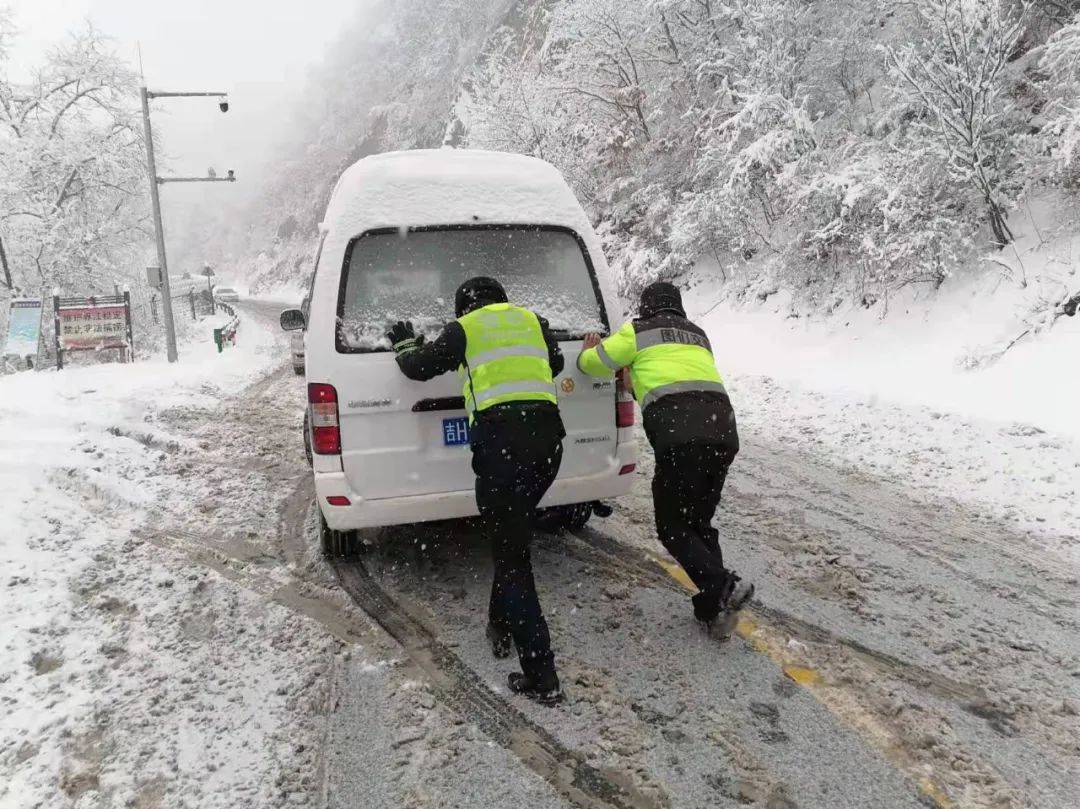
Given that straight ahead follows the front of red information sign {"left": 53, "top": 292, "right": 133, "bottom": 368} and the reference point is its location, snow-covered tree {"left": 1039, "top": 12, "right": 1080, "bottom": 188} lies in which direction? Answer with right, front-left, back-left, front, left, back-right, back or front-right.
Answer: front-left

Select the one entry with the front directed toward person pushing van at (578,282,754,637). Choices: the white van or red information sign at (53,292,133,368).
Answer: the red information sign

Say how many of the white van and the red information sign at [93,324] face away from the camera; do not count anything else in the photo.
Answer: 1

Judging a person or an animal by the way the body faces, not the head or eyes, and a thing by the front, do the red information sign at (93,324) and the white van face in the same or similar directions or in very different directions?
very different directions

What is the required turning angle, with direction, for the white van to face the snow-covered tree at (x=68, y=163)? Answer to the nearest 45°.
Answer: approximately 45° to its left

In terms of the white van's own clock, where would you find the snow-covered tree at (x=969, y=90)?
The snow-covered tree is roughly at 2 o'clock from the white van.

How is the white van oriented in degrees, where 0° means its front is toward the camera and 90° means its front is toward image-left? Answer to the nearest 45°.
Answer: approximately 180°

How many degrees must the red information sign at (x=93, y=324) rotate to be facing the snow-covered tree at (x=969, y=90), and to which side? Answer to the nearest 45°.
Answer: approximately 45° to its left

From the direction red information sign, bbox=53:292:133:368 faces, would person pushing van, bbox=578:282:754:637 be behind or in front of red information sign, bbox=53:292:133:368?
in front

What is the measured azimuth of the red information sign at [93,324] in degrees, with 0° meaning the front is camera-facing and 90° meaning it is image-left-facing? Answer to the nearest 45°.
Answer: approximately 0°

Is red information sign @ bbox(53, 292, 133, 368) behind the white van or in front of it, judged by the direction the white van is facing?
in front
